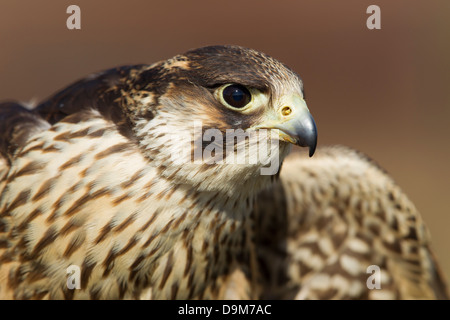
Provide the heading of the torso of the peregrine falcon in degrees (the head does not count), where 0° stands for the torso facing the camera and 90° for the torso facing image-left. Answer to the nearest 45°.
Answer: approximately 315°
